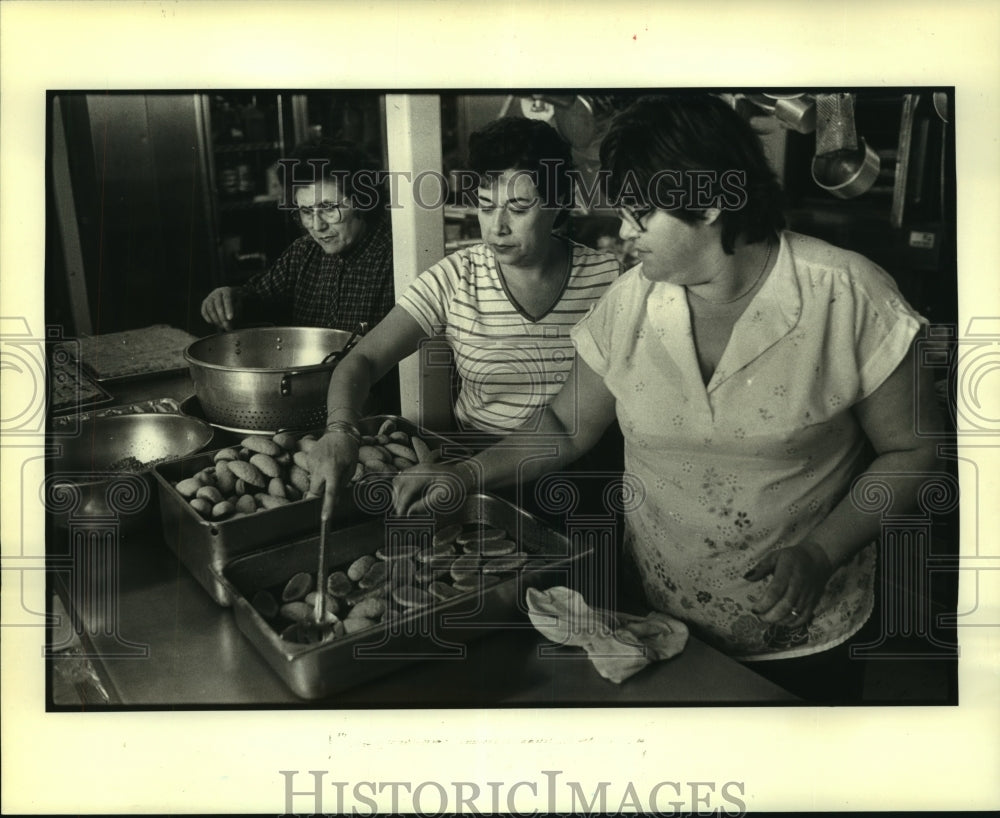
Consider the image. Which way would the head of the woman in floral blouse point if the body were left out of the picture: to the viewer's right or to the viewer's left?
to the viewer's left

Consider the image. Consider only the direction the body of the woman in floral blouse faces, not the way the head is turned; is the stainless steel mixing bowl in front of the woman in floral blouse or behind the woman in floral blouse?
in front

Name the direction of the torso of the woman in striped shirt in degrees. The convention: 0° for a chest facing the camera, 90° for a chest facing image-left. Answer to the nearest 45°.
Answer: approximately 0°

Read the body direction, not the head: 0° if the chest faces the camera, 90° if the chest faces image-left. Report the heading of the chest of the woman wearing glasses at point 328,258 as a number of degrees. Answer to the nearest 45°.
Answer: approximately 45°

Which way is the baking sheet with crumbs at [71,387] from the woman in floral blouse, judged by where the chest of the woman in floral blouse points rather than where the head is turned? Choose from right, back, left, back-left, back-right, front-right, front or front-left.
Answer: front-right

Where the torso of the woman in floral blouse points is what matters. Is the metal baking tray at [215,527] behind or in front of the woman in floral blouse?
in front

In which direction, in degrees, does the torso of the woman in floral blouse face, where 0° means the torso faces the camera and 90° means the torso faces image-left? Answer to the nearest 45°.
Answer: approximately 45°

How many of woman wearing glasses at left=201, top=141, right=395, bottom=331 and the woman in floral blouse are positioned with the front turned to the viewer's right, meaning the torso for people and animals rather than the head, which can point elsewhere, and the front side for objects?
0
